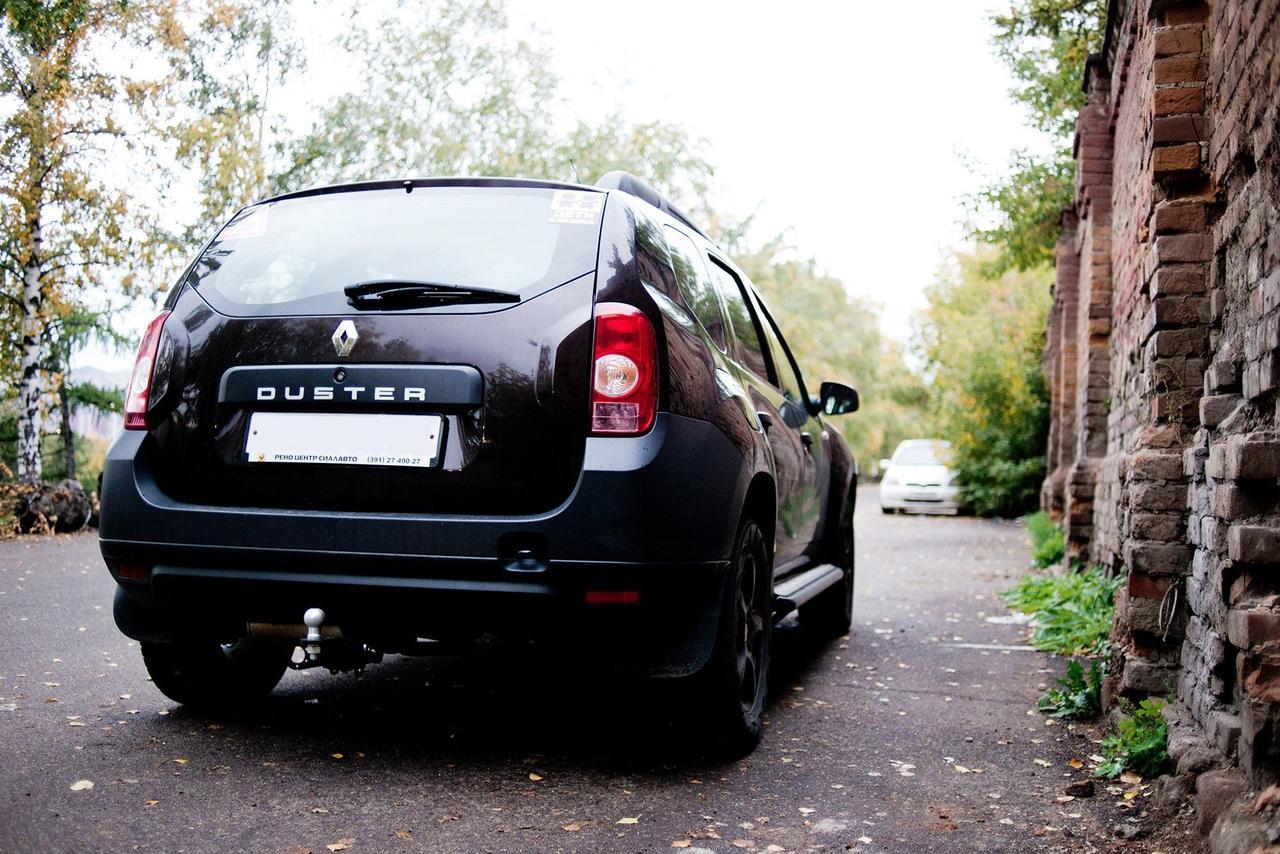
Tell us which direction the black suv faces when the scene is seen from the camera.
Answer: facing away from the viewer and to the right of the viewer

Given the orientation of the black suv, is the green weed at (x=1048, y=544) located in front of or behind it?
in front

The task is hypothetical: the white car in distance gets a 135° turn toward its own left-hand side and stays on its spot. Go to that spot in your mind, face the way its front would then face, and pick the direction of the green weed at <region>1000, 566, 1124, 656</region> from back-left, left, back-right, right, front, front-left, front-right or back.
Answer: back-right

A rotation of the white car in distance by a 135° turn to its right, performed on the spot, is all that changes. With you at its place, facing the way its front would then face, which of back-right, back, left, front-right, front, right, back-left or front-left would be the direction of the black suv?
back-left

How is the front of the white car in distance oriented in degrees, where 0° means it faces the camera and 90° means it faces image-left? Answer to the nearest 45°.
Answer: approximately 0°

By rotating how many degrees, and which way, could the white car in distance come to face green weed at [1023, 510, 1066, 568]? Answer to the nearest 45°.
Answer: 0° — it already faces it

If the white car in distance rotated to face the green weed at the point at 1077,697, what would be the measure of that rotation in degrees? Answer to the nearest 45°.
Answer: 0° — it already faces it

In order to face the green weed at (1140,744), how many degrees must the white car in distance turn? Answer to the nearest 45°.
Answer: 0° — it already faces it
